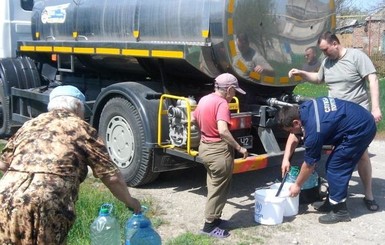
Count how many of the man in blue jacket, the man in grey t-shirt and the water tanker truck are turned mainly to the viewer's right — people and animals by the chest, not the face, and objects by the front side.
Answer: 0

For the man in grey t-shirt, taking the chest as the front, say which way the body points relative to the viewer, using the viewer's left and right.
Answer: facing the viewer and to the left of the viewer

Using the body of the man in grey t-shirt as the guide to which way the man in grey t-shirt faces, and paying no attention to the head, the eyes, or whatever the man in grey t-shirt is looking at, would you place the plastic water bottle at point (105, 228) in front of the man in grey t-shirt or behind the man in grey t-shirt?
in front

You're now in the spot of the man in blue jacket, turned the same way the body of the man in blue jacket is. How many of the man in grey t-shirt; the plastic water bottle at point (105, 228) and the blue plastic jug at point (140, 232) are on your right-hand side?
1

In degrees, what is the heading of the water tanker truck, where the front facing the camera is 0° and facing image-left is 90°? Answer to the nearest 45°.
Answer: approximately 135°

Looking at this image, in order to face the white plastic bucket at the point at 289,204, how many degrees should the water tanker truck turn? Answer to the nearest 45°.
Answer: approximately 180°

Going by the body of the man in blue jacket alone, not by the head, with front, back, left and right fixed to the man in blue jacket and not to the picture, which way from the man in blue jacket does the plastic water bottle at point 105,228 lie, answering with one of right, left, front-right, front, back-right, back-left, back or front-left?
front-left

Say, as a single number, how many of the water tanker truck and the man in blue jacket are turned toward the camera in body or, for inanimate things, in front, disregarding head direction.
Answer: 0

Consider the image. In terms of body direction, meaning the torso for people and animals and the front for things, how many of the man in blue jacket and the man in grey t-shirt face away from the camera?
0

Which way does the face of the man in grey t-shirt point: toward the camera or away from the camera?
toward the camera

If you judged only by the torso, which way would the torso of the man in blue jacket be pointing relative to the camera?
to the viewer's left
